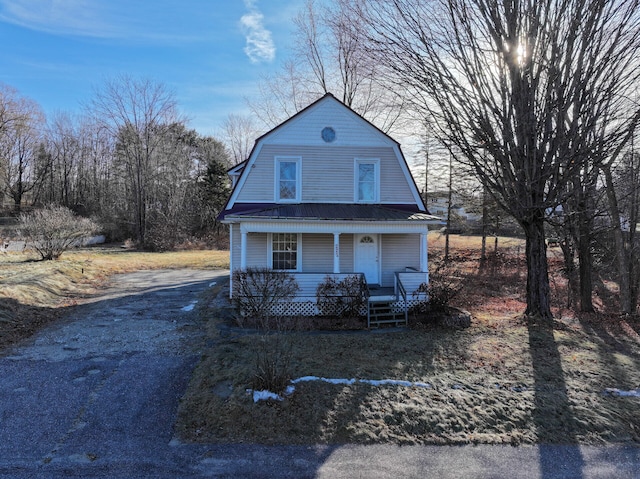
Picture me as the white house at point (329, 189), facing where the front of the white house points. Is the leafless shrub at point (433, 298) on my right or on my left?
on my left

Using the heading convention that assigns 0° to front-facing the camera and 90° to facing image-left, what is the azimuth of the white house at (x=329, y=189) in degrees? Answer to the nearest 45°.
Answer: approximately 0°

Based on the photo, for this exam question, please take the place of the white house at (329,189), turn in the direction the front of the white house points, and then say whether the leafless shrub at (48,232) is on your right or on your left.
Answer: on your right

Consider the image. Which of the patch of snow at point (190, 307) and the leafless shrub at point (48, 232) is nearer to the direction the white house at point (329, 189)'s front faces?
the patch of snow

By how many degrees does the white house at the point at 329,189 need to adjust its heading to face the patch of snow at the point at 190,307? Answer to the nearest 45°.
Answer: approximately 90° to its right
